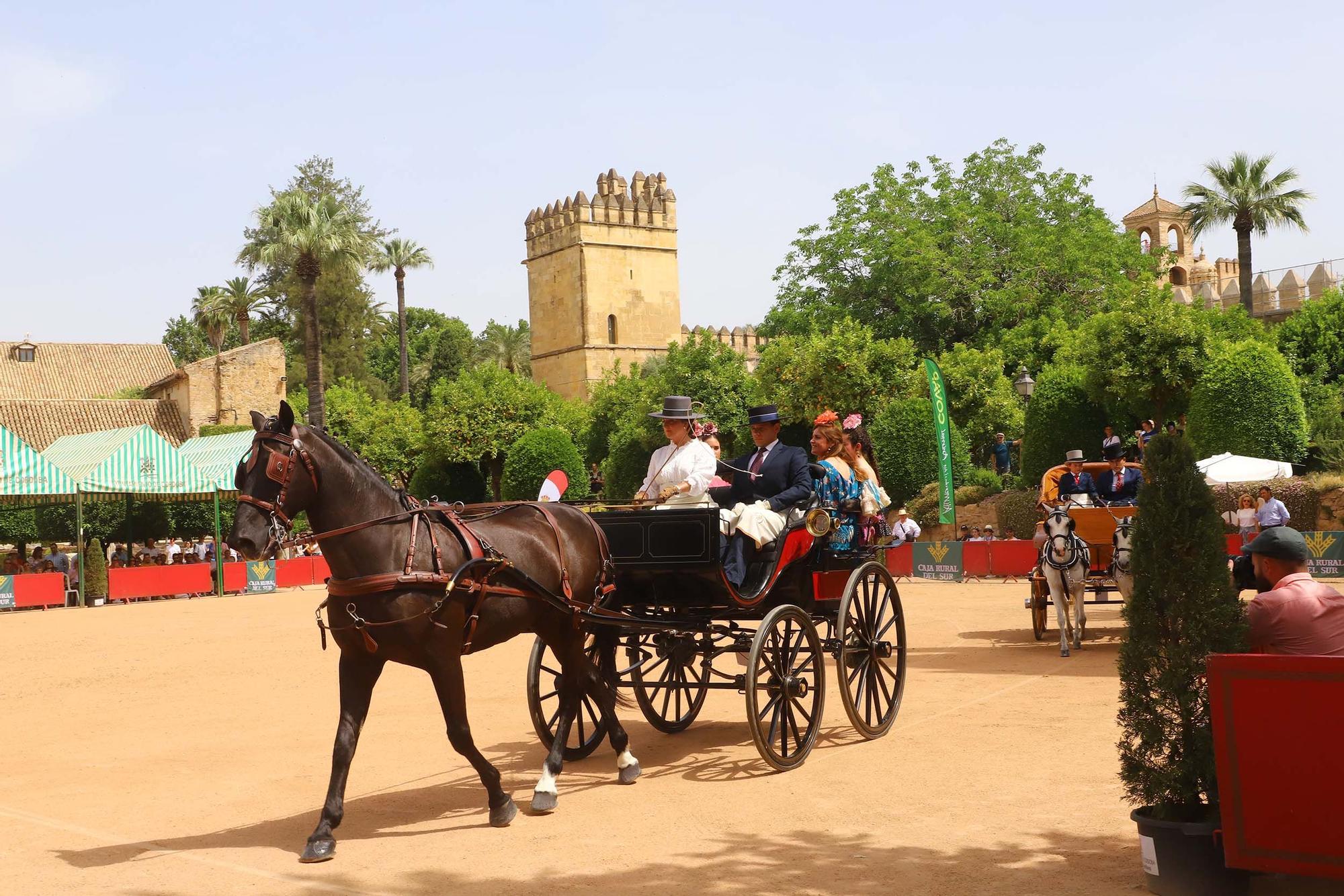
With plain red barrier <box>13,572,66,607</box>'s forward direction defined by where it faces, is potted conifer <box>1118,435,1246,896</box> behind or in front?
in front

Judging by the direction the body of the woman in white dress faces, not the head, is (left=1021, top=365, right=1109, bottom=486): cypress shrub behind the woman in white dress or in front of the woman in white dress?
behind

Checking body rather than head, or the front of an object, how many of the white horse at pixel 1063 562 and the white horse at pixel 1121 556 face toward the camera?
2

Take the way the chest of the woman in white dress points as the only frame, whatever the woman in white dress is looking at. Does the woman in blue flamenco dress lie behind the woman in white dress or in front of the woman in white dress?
behind

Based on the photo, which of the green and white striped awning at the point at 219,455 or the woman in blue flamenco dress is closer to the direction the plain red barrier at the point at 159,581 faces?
the woman in blue flamenco dress

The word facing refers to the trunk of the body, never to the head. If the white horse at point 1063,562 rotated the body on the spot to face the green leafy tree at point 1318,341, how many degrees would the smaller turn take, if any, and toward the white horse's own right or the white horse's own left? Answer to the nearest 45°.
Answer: approximately 180°

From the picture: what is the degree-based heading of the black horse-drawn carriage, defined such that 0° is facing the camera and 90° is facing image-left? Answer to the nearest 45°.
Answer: approximately 45°

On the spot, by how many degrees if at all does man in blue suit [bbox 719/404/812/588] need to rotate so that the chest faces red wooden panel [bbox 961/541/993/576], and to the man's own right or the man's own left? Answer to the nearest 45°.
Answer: approximately 135° to the man's own right
